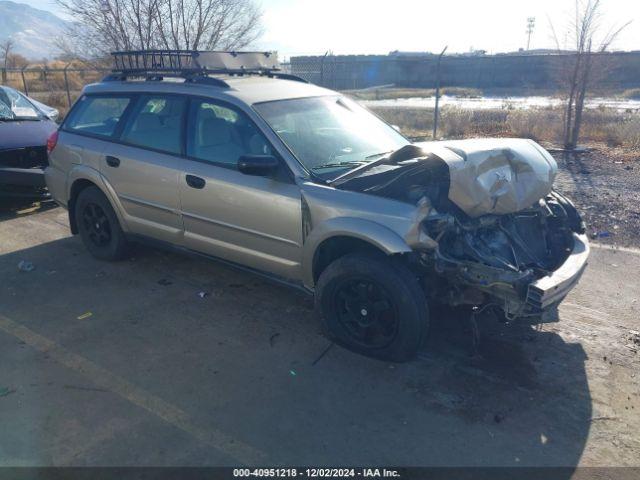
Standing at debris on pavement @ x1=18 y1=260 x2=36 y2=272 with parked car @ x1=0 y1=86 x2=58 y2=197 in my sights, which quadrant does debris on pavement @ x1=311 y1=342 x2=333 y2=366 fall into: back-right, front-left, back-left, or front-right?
back-right

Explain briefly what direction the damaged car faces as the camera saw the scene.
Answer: facing the viewer and to the right of the viewer

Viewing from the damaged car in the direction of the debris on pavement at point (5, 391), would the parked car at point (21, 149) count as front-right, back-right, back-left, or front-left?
front-right

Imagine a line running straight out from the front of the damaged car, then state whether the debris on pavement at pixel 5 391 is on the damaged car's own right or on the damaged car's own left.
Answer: on the damaged car's own right

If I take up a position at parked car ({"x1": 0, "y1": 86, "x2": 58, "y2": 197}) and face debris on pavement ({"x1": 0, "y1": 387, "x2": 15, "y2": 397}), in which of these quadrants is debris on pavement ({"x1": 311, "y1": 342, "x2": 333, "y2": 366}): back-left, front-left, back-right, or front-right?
front-left

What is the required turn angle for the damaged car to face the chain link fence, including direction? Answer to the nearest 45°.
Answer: approximately 180°
